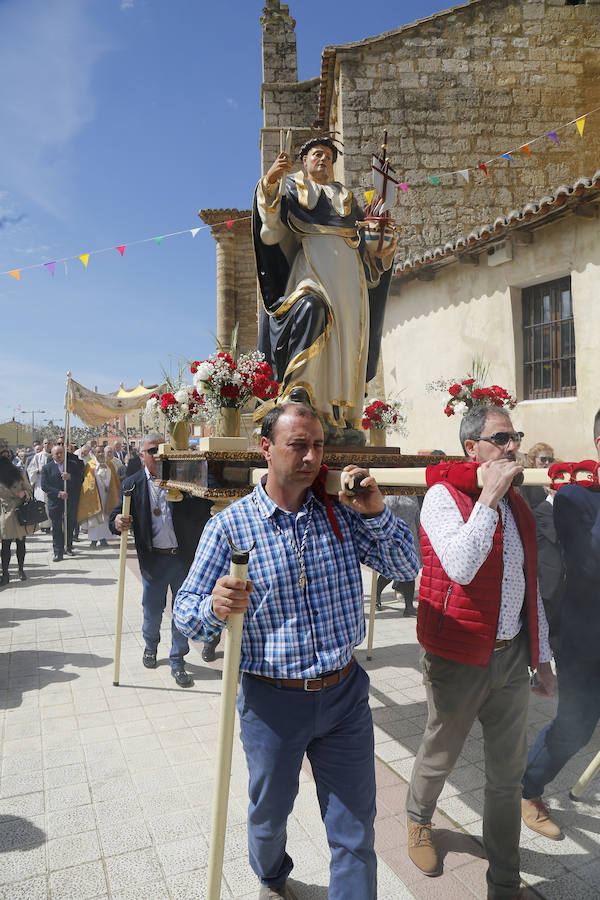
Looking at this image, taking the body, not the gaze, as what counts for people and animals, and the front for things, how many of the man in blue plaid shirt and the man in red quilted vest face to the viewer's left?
0

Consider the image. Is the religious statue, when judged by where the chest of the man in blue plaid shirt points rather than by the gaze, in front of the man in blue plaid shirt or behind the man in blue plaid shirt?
behind

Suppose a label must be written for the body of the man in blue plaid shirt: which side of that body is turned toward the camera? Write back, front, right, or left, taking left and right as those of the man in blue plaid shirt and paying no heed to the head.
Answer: front

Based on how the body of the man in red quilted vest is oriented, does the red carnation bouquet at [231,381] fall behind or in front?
behind

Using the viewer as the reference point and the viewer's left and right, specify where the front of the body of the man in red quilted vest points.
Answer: facing the viewer and to the right of the viewer

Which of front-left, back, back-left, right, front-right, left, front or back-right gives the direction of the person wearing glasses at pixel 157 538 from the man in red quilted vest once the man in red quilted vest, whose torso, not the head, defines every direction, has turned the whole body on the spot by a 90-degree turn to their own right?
right

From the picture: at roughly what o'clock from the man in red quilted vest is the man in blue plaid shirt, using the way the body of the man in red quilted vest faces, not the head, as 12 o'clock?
The man in blue plaid shirt is roughly at 3 o'clock from the man in red quilted vest.

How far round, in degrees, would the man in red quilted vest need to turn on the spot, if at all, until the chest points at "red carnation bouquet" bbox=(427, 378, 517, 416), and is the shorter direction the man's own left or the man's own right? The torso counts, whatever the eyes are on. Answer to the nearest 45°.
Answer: approximately 135° to the man's own left

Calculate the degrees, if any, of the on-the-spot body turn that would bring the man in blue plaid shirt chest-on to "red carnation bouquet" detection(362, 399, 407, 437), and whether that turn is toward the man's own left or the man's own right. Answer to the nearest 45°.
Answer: approximately 180°

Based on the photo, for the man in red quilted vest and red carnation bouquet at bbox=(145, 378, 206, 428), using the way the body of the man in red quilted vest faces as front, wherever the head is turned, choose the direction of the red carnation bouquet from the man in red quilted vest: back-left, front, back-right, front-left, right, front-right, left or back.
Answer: back
